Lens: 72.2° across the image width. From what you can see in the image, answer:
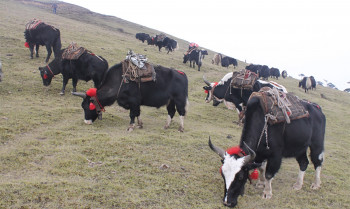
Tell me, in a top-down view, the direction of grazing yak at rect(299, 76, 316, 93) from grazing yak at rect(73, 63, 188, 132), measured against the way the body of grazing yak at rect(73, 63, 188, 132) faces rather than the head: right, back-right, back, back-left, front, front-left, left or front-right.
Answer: back-right

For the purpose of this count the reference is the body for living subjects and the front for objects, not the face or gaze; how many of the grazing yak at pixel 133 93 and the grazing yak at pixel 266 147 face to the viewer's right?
0

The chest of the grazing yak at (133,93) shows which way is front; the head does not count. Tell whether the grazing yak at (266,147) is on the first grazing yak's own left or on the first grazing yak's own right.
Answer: on the first grazing yak's own left

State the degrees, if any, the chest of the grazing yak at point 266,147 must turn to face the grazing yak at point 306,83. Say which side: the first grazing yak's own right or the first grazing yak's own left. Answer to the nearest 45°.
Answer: approximately 135° to the first grazing yak's own right

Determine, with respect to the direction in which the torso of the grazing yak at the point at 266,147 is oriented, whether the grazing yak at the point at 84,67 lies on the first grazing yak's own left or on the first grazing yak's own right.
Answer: on the first grazing yak's own right

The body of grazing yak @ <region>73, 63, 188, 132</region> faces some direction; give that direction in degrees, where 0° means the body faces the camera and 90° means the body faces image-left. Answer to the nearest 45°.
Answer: approximately 90°

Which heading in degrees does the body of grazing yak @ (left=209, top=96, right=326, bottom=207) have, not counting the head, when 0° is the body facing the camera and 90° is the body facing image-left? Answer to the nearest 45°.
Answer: approximately 45°

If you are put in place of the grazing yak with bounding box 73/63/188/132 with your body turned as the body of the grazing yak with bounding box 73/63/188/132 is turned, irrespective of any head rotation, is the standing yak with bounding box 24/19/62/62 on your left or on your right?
on your right
